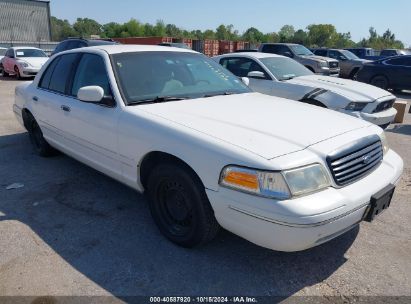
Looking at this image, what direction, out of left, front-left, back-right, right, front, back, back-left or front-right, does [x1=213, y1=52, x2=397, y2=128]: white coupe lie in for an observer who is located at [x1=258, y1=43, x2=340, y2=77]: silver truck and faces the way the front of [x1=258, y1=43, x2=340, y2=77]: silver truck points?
front-right

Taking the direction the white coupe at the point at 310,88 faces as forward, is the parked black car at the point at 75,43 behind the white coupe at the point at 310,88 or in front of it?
behind

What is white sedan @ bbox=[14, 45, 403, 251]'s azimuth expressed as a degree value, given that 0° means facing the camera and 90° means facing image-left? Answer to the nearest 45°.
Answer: approximately 315°

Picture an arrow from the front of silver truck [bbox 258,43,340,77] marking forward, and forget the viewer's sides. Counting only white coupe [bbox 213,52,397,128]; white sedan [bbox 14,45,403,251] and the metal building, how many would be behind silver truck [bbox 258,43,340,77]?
1

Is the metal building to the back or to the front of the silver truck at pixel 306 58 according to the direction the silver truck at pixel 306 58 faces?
to the back

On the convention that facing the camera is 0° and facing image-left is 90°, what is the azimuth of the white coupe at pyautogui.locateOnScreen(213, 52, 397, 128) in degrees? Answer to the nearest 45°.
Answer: approximately 315°

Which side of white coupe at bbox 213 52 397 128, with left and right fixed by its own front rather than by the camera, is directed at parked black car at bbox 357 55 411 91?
left

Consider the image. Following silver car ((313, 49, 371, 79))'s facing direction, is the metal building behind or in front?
behind

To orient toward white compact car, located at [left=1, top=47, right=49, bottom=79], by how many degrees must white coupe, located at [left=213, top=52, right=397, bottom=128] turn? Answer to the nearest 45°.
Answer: approximately 180°

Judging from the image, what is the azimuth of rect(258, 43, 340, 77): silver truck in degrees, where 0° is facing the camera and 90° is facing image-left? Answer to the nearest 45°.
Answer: approximately 315°

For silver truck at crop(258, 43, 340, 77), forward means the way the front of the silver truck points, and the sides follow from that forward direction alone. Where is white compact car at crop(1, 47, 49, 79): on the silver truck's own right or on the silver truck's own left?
on the silver truck's own right

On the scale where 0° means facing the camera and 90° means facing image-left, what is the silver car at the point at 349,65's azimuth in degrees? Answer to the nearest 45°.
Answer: approximately 315°
